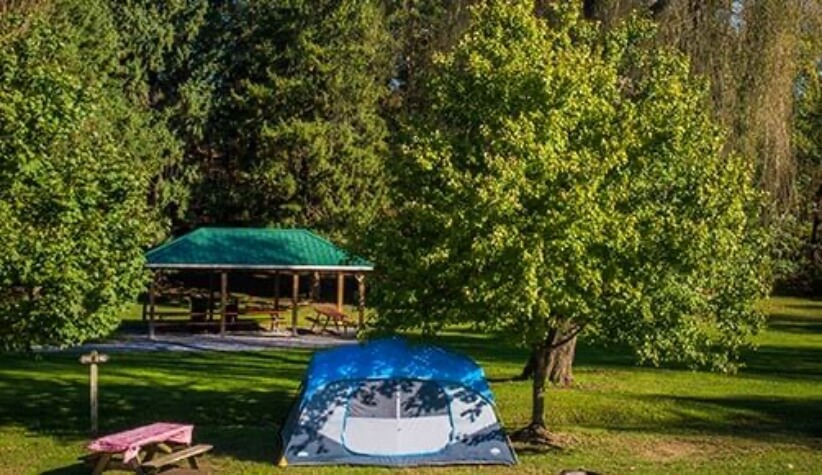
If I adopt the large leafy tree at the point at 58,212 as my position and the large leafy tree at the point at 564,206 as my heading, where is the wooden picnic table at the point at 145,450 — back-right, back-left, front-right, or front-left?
front-right

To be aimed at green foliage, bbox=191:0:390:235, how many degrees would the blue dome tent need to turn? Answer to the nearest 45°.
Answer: approximately 180°

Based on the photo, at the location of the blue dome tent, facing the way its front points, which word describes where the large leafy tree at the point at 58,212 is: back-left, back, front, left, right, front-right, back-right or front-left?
right

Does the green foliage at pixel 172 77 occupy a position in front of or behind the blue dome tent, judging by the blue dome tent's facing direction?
behind

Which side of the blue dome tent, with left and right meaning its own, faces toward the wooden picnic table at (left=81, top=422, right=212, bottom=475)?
right

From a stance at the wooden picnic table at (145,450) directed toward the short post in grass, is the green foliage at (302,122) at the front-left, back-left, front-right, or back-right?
front-right

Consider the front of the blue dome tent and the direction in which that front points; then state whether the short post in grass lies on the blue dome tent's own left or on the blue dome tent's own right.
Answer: on the blue dome tent's own right

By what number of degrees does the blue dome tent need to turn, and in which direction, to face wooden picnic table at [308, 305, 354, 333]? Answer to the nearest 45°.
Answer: approximately 180°

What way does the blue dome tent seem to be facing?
toward the camera
